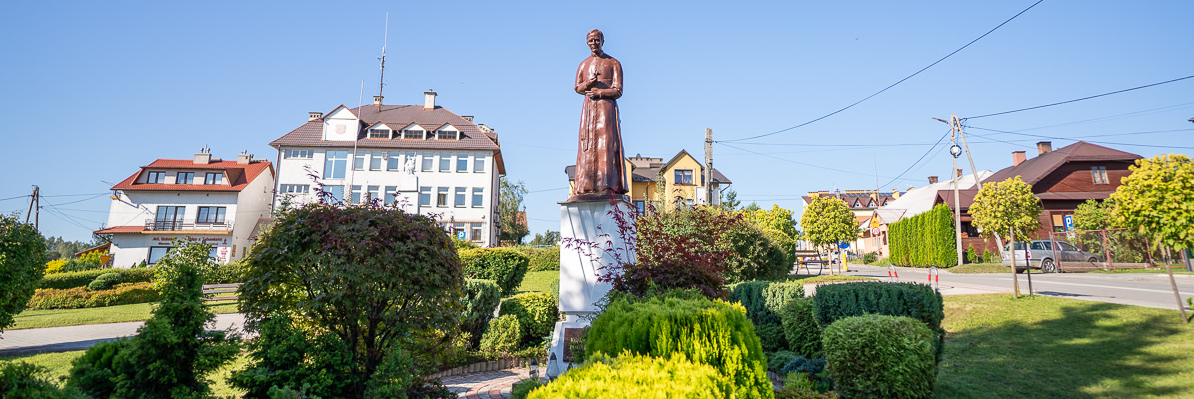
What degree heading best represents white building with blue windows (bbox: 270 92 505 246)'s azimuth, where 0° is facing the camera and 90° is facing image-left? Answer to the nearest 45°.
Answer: approximately 0°

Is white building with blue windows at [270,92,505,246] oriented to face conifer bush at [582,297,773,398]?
yes

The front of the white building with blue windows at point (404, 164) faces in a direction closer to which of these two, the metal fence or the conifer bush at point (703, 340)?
the conifer bush

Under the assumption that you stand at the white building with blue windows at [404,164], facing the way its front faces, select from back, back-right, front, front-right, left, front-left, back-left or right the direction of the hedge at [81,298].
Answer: front-right

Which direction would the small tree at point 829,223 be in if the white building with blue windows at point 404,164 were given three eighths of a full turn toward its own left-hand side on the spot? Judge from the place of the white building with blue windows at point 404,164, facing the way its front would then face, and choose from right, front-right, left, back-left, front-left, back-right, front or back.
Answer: right

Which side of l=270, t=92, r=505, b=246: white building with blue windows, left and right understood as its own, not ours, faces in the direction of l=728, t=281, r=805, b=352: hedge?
front

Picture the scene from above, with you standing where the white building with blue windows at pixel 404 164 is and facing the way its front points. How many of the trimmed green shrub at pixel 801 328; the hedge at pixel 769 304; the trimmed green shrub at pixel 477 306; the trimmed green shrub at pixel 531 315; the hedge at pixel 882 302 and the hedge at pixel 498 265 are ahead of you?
6

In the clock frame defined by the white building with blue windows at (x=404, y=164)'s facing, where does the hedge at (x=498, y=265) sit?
The hedge is roughly at 12 o'clock from the white building with blue windows.

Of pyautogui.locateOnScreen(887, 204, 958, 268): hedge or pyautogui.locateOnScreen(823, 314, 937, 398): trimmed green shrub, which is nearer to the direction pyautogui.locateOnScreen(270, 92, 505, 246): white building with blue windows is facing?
the trimmed green shrub

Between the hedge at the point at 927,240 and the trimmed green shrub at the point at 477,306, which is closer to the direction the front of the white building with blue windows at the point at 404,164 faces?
the trimmed green shrub

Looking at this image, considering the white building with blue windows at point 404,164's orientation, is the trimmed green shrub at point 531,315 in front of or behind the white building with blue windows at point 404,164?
in front

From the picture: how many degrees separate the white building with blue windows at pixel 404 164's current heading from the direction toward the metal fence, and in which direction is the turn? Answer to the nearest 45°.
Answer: approximately 45° to its left
